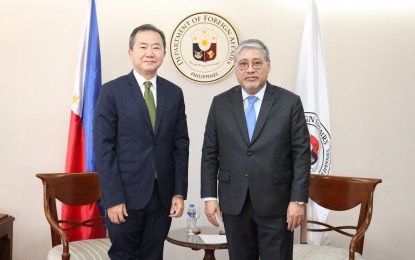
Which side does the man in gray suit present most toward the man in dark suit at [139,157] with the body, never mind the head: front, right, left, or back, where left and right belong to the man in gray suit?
right

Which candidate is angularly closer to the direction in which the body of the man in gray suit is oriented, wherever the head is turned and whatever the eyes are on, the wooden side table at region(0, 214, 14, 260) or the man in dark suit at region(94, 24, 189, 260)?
the man in dark suit

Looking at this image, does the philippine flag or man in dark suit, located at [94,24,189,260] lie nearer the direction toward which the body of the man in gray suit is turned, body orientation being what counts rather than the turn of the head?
the man in dark suit

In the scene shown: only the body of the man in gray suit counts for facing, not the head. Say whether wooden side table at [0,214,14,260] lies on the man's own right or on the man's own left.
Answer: on the man's own right

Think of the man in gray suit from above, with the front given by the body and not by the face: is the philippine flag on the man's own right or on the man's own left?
on the man's own right

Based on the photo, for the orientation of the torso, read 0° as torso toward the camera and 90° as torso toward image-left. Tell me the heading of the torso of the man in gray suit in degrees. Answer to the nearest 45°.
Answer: approximately 0°
